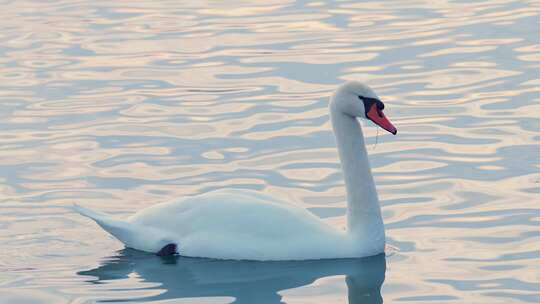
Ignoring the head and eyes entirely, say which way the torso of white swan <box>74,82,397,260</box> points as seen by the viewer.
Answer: to the viewer's right
